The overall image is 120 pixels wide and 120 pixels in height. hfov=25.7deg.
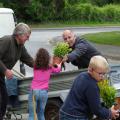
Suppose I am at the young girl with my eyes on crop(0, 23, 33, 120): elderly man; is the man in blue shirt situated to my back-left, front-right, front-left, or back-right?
back-right

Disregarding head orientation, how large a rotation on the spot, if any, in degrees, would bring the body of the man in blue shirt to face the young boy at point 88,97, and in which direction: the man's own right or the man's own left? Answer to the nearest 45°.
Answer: approximately 45° to the man's own left

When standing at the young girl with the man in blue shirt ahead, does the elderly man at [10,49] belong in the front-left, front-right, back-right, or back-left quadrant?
back-left

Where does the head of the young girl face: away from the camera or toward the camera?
away from the camera

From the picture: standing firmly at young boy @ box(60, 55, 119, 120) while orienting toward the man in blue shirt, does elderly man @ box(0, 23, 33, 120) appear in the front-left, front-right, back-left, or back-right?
front-left

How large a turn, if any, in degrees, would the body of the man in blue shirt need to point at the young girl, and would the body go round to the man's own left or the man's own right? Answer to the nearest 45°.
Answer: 0° — they already face them

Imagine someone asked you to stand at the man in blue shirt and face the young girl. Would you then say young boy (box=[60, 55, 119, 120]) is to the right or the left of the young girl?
left

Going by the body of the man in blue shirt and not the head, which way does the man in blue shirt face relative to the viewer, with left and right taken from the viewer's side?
facing the viewer and to the left of the viewer

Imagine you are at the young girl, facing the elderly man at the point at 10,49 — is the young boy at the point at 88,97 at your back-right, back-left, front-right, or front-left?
back-left
